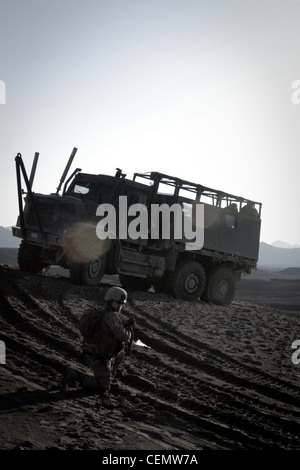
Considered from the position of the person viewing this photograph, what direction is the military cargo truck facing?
facing the viewer and to the left of the viewer
